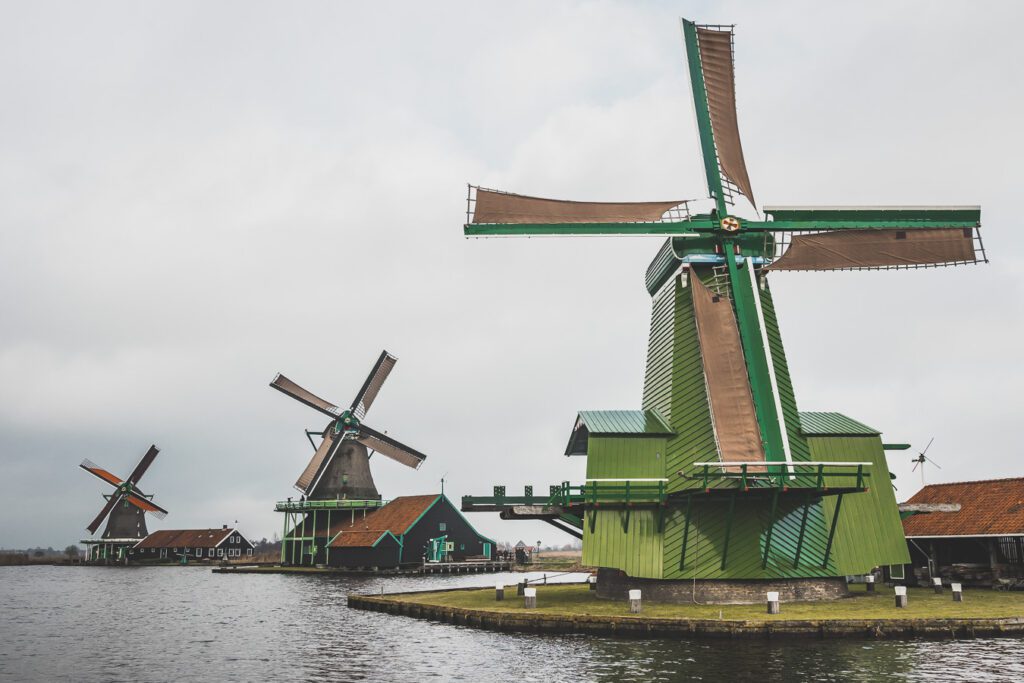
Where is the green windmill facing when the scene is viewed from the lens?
facing the viewer

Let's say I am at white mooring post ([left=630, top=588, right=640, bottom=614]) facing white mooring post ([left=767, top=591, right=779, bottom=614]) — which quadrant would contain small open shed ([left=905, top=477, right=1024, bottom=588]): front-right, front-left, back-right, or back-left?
front-left

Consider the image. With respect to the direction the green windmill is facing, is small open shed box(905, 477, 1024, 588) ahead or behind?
behind

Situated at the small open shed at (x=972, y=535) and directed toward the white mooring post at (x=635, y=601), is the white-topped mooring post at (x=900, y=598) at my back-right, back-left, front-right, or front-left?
front-left

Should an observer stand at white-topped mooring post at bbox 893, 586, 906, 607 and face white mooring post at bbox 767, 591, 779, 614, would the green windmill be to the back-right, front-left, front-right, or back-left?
front-right
